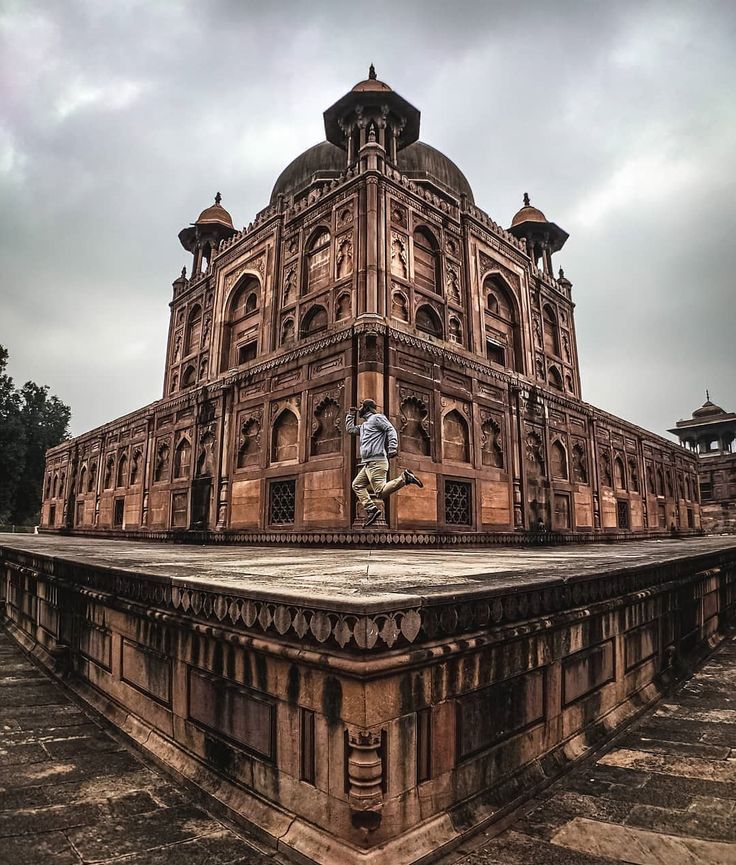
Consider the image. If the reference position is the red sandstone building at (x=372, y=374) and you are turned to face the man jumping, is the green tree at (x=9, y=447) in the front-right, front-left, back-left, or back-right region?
back-right

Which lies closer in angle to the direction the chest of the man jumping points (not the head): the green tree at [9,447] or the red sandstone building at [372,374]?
the green tree

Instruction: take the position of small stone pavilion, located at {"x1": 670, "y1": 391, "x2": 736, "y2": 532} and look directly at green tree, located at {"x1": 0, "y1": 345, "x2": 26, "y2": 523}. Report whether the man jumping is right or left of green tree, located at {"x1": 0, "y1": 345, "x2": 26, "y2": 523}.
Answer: left

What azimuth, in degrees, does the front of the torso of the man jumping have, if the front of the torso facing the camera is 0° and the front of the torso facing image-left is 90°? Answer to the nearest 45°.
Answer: approximately 90°

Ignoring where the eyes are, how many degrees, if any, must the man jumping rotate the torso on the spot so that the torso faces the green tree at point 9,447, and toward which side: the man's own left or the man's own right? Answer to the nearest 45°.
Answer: approximately 45° to the man's own right

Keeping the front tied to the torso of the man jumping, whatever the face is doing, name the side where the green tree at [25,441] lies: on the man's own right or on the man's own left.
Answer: on the man's own right
